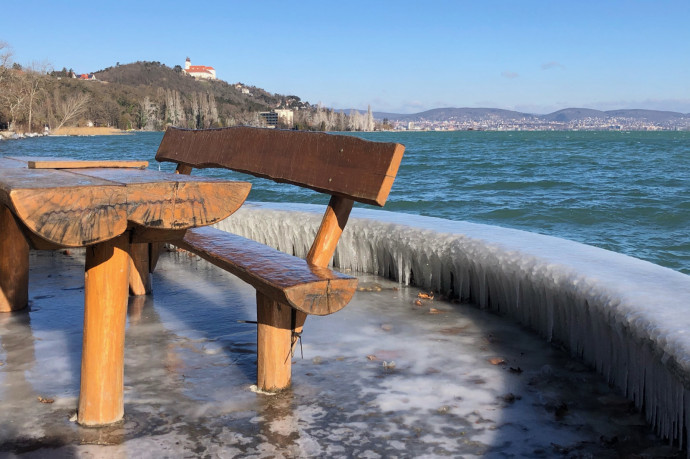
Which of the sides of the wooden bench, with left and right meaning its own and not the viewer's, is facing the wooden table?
front

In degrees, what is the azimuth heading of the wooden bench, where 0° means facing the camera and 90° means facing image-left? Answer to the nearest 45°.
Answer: approximately 45°
